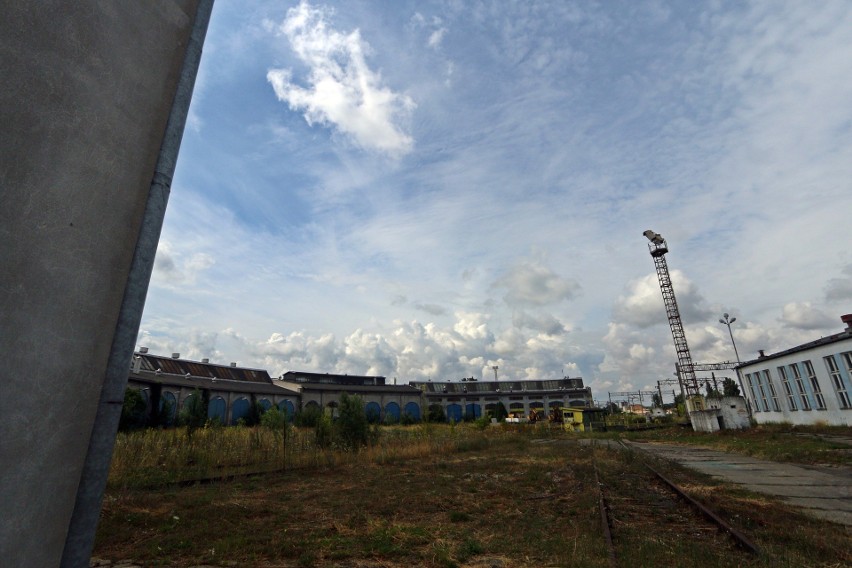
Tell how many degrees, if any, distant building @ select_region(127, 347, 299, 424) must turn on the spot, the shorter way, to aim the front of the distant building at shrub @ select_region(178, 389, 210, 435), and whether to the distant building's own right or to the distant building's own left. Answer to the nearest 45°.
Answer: approximately 45° to the distant building's own right

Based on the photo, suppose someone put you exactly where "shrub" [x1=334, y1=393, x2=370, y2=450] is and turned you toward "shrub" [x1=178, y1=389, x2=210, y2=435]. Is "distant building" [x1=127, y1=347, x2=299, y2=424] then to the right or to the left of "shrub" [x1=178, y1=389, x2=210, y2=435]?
right

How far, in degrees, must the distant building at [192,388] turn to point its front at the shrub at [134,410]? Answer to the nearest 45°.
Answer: approximately 45° to its right

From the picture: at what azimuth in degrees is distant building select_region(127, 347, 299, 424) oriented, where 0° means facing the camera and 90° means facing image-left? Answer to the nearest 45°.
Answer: approximately 315°
